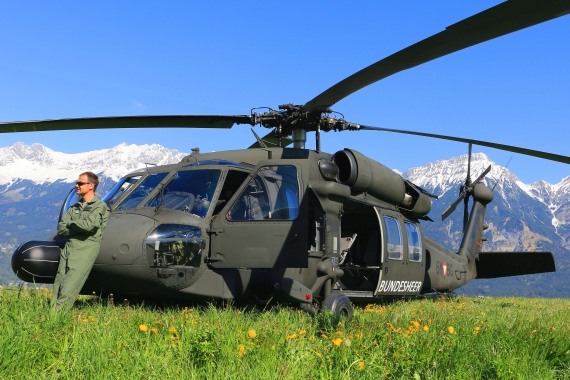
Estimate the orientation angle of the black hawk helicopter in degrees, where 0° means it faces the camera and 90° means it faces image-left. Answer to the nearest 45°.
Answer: approximately 45°

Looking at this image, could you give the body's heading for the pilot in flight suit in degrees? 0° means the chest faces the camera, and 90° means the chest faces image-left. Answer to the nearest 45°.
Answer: approximately 45°
